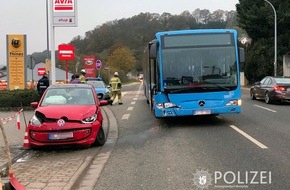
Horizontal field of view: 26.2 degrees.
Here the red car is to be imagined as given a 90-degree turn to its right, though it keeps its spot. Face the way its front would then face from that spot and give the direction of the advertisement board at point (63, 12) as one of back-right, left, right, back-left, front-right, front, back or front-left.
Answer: right

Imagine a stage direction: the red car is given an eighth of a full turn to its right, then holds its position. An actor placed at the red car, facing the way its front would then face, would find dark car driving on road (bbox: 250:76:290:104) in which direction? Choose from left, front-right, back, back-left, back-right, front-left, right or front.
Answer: back

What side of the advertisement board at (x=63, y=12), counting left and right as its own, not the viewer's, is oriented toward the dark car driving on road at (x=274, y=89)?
left

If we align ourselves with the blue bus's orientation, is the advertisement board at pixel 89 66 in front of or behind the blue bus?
behind
